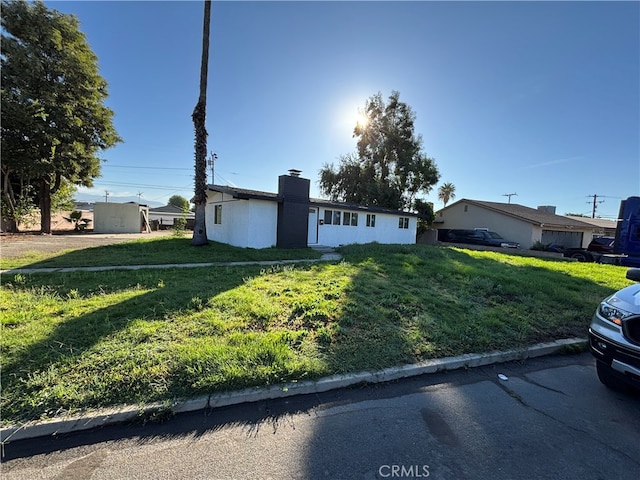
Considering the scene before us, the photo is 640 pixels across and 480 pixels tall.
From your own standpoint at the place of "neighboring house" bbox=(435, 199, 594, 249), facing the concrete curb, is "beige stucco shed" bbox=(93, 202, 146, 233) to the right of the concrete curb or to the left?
right

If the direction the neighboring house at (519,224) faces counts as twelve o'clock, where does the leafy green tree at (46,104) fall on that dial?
The leafy green tree is roughly at 3 o'clock from the neighboring house.

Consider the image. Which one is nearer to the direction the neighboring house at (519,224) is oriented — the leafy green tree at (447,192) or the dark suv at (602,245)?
the dark suv

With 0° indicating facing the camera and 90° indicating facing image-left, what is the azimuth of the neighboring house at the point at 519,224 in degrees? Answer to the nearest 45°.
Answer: approximately 315°

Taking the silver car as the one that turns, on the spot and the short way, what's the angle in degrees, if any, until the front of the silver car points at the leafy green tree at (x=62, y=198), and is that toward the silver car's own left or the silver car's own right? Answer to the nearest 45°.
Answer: approximately 45° to the silver car's own right

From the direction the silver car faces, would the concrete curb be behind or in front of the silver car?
in front

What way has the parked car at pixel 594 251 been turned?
to the viewer's left

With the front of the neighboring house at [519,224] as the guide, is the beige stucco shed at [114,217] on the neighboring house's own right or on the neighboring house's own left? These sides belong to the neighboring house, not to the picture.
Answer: on the neighboring house's own right

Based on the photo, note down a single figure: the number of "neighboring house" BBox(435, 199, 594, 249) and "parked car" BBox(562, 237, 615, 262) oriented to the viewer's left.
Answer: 1

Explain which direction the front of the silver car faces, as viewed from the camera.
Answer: facing the viewer and to the left of the viewer

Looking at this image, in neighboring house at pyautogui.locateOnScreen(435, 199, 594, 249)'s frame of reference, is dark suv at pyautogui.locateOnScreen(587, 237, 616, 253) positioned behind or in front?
in front

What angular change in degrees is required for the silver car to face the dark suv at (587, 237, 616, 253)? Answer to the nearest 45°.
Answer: approximately 135° to its right

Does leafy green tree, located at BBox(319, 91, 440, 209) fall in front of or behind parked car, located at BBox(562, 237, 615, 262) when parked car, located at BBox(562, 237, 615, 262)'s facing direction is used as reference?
in front

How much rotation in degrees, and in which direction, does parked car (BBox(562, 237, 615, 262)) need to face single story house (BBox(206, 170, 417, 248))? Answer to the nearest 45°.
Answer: approximately 45° to its left

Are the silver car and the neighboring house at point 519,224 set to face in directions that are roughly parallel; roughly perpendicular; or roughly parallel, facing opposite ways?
roughly perpendicular

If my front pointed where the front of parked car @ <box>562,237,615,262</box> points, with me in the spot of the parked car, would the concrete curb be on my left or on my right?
on my left
